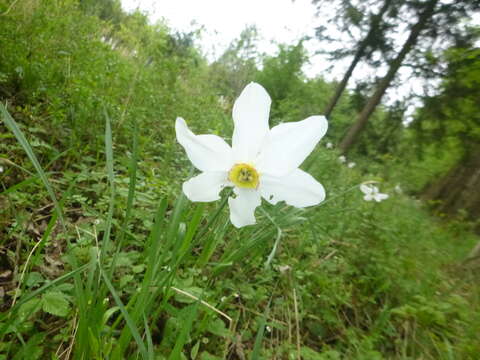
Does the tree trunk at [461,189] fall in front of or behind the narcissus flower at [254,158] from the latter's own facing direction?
behind

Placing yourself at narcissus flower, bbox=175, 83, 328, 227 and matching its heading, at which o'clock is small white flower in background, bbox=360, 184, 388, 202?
The small white flower in background is roughly at 7 o'clock from the narcissus flower.

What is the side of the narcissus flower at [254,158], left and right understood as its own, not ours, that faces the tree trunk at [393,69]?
back

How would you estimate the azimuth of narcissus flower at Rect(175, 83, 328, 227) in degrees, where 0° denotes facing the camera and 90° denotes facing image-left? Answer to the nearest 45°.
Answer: approximately 0°

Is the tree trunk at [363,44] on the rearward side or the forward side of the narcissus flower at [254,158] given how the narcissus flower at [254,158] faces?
on the rearward side
